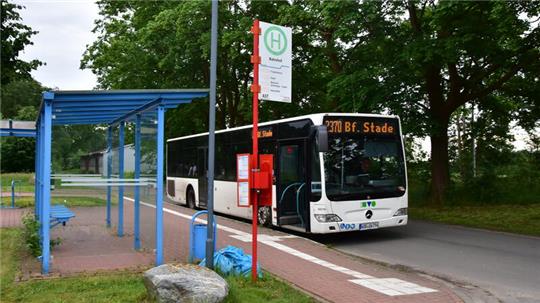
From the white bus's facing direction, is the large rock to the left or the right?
on its right

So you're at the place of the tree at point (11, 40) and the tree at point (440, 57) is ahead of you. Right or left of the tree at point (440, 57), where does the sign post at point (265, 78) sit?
right

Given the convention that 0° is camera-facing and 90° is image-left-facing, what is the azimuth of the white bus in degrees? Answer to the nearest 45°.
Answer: approximately 315°

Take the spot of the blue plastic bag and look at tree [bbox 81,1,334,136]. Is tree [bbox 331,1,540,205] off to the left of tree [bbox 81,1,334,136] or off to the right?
right

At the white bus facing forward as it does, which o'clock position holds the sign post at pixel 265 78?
The sign post is roughly at 2 o'clock from the white bus.

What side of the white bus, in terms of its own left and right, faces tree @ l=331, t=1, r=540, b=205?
left

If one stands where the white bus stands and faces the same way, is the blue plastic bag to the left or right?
on its right
